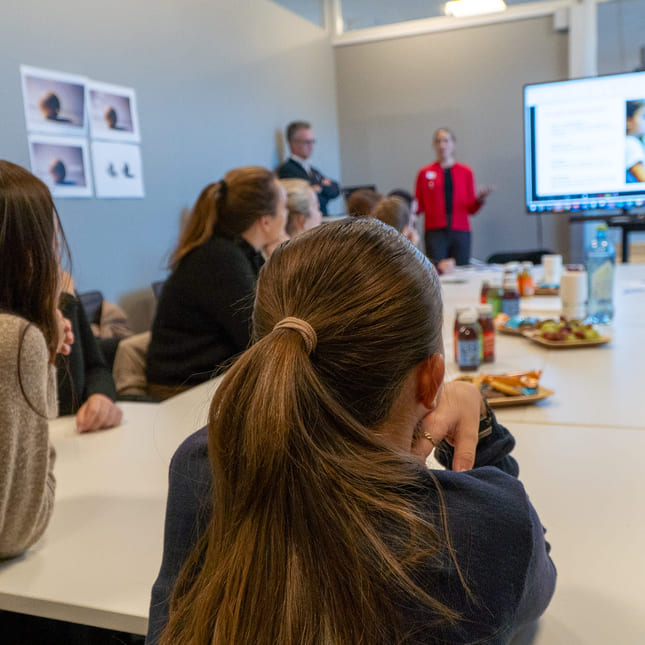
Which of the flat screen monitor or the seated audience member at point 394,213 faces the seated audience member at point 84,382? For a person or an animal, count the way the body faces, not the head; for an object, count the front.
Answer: the flat screen monitor

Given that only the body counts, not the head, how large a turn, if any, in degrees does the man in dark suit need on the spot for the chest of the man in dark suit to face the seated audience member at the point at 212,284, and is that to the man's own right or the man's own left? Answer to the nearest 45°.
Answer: approximately 45° to the man's own right

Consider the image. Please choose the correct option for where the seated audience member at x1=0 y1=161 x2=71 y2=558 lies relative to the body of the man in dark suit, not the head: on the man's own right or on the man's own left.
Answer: on the man's own right

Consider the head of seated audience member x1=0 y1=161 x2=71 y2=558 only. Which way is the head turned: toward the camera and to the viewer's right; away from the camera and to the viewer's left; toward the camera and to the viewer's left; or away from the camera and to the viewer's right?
away from the camera and to the viewer's right

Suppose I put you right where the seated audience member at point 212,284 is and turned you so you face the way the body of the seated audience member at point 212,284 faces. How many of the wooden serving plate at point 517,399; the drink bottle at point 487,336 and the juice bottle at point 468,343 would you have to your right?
3

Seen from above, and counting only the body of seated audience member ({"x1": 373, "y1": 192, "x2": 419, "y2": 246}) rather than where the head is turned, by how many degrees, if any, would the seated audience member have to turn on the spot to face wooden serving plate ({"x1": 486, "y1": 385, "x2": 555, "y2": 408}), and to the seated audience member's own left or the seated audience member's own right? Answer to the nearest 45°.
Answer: approximately 135° to the seated audience member's own right

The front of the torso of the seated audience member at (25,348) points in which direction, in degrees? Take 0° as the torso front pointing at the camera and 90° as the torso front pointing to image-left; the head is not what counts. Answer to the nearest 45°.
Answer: approximately 225°

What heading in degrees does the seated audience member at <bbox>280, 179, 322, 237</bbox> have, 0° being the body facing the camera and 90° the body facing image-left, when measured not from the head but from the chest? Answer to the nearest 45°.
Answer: approximately 225°

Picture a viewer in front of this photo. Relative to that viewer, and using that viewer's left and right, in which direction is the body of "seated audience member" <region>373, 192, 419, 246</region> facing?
facing away from the viewer and to the right of the viewer

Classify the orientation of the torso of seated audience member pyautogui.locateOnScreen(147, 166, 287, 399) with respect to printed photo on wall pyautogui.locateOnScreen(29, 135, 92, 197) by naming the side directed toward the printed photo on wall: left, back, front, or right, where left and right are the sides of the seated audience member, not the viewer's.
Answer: left
